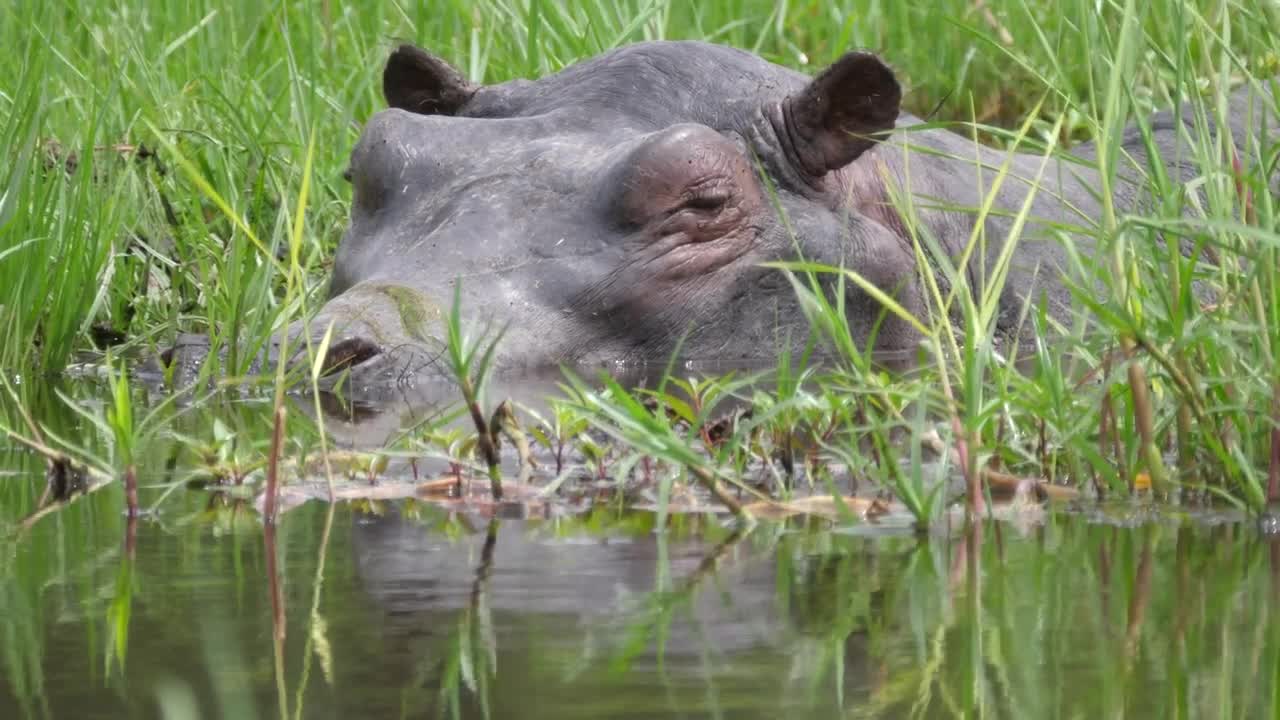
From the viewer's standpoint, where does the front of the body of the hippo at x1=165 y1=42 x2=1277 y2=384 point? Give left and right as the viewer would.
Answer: facing the viewer and to the left of the viewer
